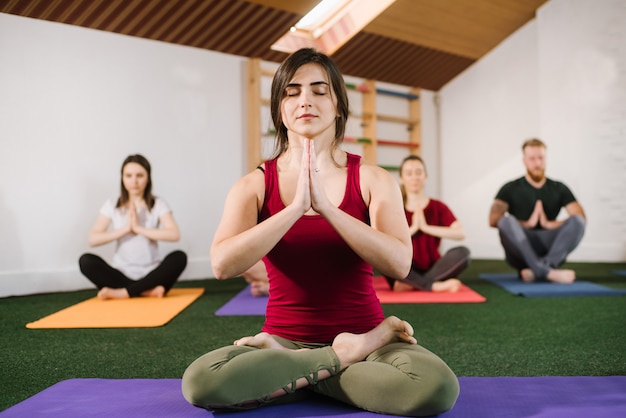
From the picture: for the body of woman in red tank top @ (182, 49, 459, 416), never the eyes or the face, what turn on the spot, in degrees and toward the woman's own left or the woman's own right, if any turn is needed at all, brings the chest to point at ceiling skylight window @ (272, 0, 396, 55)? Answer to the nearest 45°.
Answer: approximately 180°

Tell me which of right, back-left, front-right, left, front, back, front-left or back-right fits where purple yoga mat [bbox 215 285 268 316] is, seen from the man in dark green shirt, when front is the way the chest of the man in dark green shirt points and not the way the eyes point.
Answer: front-right

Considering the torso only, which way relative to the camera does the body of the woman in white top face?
toward the camera

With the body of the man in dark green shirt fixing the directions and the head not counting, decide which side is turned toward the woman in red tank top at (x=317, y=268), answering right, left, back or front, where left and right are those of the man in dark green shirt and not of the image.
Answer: front

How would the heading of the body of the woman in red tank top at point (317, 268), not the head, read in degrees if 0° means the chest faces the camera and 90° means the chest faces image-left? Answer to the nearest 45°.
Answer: approximately 0°

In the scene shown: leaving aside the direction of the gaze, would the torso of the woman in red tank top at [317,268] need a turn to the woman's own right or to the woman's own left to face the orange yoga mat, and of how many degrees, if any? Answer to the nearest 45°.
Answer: approximately 135° to the woman's own right

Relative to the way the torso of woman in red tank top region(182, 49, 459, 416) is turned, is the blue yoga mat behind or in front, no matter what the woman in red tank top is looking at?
behind

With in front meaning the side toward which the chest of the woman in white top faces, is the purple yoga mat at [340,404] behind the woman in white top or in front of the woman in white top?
in front

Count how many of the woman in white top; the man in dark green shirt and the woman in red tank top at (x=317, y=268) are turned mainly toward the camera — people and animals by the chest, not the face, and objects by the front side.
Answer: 3

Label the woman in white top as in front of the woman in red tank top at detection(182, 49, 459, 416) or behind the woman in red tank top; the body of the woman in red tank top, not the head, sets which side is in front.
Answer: behind

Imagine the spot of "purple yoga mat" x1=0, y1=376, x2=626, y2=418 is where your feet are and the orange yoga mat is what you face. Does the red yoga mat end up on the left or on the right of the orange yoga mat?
right

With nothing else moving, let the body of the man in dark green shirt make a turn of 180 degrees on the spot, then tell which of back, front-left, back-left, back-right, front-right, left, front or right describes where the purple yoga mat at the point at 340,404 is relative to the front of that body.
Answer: back

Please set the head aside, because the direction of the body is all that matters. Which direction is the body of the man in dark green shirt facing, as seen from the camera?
toward the camera

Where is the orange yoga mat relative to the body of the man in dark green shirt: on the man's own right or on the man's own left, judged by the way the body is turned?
on the man's own right

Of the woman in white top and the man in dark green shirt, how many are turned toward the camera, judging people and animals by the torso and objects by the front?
2

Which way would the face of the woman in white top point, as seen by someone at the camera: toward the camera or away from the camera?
toward the camera
